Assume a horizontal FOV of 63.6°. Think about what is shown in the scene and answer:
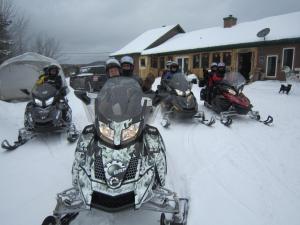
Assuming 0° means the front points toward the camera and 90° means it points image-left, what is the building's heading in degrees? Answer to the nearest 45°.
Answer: approximately 45°

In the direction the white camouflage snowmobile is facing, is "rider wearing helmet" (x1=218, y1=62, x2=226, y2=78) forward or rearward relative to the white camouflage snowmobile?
rearward

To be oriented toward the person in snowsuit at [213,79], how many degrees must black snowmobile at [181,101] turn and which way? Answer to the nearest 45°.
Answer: approximately 90° to its left

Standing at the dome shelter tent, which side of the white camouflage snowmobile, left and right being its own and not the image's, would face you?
back

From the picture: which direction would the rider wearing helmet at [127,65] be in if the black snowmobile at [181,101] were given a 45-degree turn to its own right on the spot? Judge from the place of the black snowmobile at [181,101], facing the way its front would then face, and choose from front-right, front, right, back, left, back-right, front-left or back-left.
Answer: front-right

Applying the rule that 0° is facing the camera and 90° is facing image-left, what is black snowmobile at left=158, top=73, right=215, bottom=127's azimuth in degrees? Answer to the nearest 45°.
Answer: approximately 315°

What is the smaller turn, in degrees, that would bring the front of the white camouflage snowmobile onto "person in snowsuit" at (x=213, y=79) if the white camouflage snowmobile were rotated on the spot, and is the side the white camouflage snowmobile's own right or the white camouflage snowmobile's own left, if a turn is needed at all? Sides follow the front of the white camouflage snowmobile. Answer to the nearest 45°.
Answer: approximately 135° to the white camouflage snowmobile's own left

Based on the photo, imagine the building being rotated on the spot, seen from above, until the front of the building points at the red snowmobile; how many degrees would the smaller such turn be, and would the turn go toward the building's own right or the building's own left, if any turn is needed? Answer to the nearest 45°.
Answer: approximately 45° to the building's own left

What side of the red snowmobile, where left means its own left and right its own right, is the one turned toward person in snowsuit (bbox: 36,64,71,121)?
right

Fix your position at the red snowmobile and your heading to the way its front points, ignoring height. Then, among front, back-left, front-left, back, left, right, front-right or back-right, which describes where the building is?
back-left
